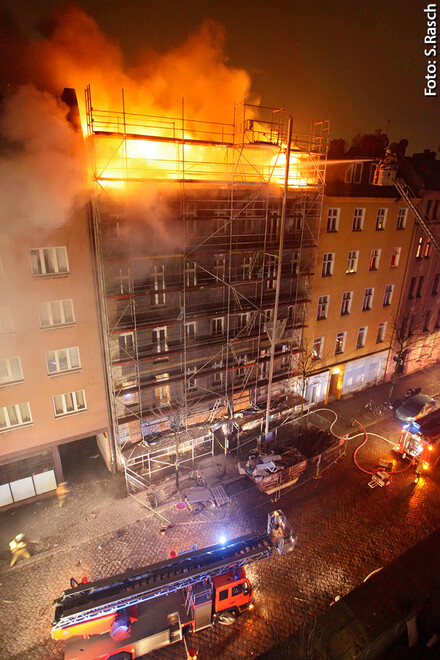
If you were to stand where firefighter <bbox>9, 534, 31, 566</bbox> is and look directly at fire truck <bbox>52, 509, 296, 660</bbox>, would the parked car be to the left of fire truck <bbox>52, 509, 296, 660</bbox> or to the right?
left

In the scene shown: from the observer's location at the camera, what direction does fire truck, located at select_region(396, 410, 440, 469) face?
facing the viewer and to the left of the viewer

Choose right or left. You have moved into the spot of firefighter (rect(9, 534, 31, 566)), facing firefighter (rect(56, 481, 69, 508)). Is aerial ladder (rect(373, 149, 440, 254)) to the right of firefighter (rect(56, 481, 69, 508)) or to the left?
right

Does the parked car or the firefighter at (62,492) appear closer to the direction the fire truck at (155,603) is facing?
the parked car

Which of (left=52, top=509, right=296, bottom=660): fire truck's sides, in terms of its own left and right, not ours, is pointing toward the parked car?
front

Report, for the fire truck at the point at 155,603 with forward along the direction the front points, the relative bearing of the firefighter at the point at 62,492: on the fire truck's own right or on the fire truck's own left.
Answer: on the fire truck's own left

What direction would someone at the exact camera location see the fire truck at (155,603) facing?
facing away from the viewer and to the right of the viewer

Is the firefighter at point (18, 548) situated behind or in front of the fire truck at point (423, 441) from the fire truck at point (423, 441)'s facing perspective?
in front
